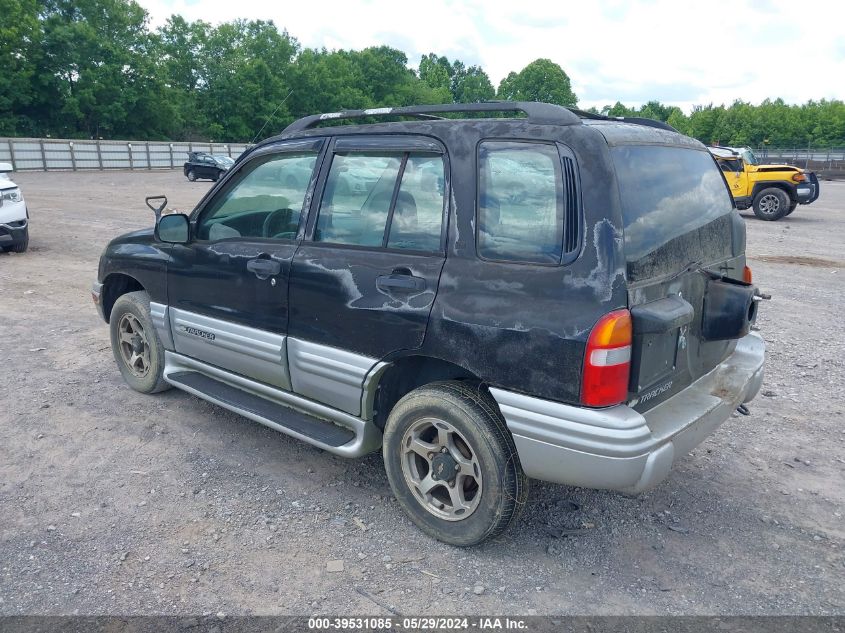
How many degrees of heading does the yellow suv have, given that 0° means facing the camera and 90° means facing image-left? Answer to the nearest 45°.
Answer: approximately 315°

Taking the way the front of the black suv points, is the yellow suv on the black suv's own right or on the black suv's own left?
on the black suv's own right

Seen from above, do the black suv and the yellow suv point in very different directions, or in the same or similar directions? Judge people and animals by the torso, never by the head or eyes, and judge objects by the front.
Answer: very different directions

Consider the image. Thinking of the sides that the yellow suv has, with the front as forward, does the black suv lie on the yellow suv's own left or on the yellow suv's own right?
on the yellow suv's own right

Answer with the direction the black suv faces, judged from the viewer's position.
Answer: facing away from the viewer and to the left of the viewer

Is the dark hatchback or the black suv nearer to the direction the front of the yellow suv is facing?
the black suv

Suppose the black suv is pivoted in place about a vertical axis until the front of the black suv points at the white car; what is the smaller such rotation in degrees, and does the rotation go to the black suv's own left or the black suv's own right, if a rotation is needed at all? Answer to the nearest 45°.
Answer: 0° — it already faces it

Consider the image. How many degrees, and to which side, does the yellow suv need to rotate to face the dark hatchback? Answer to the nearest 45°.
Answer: approximately 135° to its right
